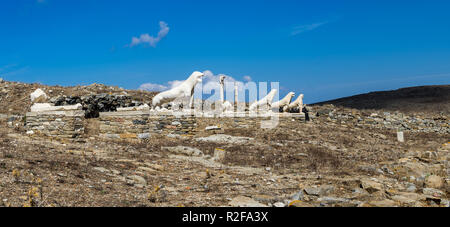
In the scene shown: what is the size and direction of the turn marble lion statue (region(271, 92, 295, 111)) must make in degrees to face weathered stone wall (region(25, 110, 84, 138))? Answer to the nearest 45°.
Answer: approximately 135° to its right

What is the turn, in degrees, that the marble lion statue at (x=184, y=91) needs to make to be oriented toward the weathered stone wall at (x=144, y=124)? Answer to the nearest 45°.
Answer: approximately 180°

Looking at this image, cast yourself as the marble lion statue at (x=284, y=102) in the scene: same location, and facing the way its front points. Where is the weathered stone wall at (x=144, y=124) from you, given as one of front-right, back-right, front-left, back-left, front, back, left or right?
back-right

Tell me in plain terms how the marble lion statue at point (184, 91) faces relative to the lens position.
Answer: facing to the right of the viewer

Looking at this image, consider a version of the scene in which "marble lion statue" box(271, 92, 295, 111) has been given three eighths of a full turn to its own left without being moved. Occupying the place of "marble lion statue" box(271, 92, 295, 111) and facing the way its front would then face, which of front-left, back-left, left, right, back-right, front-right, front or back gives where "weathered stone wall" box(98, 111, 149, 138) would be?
left

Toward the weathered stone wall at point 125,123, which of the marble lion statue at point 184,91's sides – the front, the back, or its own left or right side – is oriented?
back

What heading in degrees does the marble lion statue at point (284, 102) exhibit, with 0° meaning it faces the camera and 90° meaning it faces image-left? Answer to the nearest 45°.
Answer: approximately 270°

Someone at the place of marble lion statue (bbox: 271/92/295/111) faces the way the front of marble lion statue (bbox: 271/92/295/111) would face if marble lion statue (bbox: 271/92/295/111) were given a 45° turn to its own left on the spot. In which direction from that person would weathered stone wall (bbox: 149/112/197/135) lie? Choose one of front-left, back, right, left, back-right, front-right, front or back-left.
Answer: back

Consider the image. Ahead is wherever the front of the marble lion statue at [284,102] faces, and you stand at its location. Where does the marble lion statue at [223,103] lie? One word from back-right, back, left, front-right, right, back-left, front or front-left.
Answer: back-right
